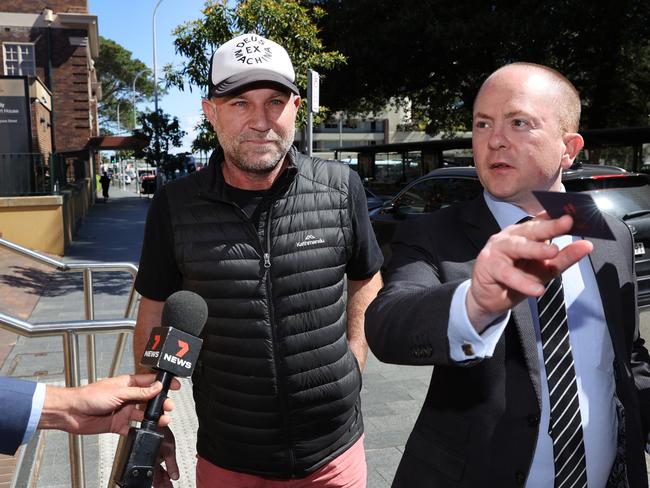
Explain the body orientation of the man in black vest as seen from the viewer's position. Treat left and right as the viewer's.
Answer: facing the viewer

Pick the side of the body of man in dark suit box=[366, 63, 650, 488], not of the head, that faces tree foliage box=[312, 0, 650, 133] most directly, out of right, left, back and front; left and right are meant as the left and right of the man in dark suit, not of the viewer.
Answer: back

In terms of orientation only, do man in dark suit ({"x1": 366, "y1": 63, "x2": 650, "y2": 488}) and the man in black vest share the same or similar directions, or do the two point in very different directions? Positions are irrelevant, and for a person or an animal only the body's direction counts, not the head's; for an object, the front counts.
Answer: same or similar directions

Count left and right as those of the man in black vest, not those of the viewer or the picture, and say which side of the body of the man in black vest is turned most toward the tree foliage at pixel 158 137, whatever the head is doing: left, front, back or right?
back

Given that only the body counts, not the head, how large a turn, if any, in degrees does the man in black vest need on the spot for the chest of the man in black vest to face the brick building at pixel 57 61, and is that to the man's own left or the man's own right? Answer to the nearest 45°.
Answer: approximately 180°

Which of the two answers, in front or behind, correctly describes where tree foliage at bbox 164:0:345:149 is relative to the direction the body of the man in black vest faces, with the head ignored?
behind

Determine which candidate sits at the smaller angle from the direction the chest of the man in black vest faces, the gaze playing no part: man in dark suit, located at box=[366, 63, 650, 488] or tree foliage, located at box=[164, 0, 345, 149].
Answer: the man in dark suit

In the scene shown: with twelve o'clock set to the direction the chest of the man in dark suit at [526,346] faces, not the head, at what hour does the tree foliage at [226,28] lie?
The tree foliage is roughly at 5 o'clock from the man in dark suit.

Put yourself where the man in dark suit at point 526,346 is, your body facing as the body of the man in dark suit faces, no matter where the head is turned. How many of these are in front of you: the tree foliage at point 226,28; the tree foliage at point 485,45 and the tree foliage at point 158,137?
0

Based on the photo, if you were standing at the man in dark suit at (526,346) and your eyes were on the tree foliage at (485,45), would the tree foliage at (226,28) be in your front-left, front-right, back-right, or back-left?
front-left

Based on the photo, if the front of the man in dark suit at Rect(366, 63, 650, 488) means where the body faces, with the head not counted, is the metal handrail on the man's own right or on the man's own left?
on the man's own right

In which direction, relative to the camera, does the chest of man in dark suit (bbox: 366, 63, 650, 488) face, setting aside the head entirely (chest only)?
toward the camera

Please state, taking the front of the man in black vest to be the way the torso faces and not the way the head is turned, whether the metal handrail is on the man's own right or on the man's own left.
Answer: on the man's own right

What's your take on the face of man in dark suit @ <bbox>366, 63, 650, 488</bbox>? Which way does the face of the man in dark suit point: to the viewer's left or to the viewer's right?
to the viewer's left
